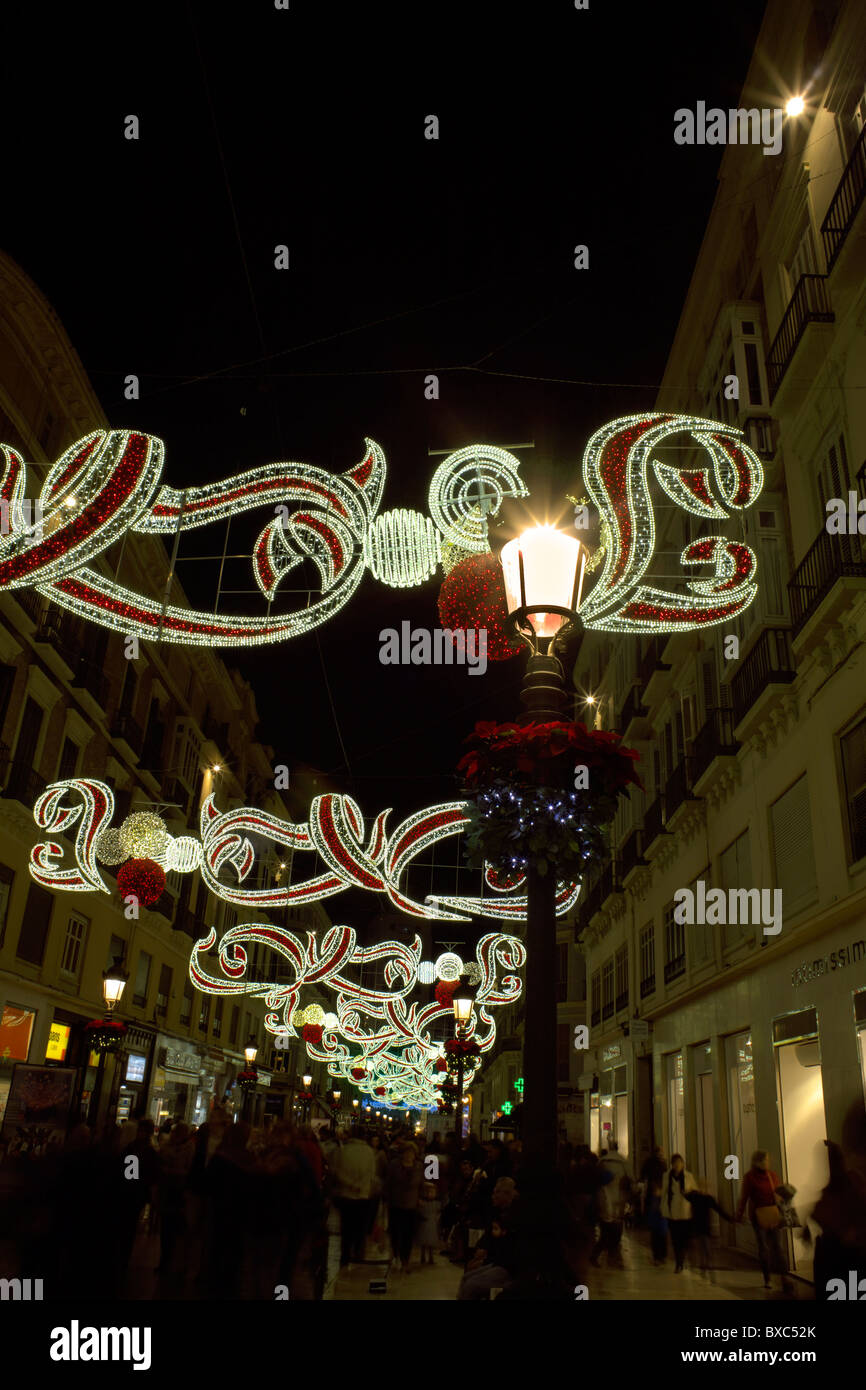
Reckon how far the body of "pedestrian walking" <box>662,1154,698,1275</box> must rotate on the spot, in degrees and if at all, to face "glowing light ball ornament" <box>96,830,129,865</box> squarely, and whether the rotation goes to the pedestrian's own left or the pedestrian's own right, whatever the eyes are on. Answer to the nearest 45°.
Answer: approximately 90° to the pedestrian's own right

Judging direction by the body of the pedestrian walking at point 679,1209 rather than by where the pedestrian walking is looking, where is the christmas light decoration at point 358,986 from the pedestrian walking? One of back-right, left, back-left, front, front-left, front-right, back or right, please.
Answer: back-right

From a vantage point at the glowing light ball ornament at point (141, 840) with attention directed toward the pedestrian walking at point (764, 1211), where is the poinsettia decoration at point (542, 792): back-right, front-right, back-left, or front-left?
front-right

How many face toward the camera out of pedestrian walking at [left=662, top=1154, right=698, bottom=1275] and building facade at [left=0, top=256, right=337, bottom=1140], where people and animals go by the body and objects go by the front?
1

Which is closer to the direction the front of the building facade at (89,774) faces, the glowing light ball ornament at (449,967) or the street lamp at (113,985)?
the glowing light ball ornament

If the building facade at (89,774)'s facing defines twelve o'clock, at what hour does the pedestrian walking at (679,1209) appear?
The pedestrian walking is roughly at 2 o'clock from the building facade.

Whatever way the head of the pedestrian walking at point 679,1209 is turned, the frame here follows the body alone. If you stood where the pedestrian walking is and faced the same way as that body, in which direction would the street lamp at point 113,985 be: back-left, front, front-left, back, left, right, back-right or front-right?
right

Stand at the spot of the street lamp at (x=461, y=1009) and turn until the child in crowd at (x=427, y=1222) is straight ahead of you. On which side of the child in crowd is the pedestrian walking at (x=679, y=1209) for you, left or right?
left

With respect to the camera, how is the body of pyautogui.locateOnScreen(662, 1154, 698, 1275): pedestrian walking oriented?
toward the camera

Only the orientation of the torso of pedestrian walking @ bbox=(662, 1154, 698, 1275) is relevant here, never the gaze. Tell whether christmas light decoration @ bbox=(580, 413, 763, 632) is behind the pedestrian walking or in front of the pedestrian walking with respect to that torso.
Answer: in front

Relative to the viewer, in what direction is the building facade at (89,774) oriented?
to the viewer's right

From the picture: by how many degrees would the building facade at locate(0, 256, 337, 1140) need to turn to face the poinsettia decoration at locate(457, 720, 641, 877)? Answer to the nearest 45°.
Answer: approximately 90° to its right

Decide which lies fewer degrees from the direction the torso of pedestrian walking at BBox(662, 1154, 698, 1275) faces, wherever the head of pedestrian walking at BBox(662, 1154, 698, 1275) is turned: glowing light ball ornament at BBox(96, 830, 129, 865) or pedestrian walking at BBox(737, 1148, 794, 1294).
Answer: the pedestrian walking

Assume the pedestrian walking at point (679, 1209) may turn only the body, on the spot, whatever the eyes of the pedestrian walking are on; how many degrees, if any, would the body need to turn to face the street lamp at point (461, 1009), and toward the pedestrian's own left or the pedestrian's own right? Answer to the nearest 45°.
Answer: approximately 135° to the pedestrian's own right
